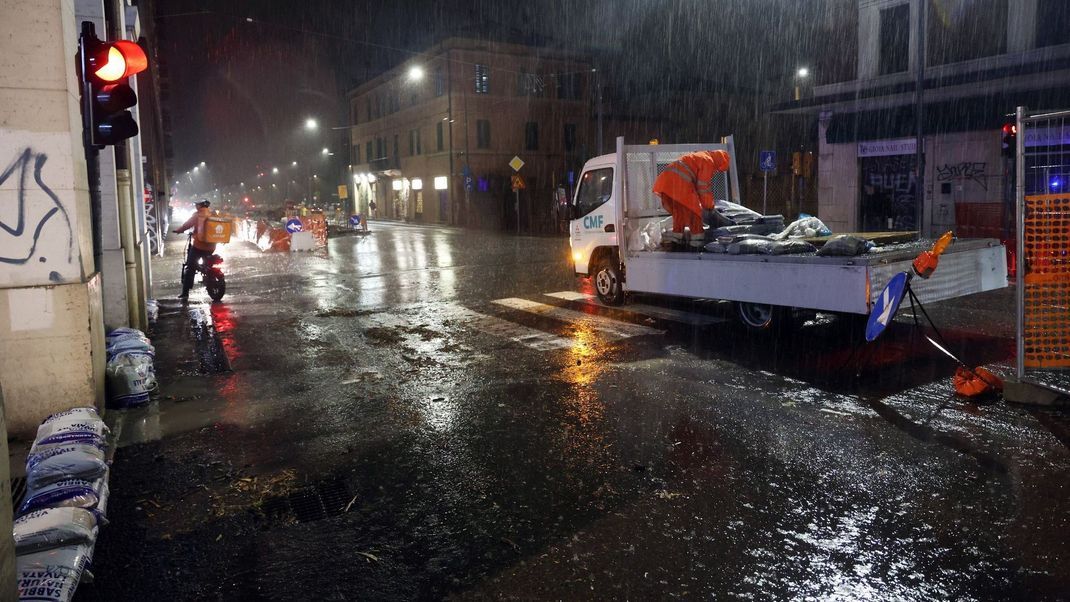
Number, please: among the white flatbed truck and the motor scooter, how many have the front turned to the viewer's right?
0

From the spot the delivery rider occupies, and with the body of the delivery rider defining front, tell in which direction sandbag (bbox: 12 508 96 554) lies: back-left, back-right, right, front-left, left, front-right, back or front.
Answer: back-left

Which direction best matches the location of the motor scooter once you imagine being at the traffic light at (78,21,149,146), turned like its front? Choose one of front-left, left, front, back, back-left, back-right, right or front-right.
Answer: back-left

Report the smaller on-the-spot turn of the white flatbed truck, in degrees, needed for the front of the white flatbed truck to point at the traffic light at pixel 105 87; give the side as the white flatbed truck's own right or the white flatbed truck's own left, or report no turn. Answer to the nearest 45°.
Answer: approximately 90° to the white flatbed truck's own left

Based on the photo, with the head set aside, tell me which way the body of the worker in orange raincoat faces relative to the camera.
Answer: to the viewer's right

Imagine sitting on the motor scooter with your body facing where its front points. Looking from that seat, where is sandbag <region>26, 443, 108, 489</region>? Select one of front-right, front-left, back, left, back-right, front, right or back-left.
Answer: back-left

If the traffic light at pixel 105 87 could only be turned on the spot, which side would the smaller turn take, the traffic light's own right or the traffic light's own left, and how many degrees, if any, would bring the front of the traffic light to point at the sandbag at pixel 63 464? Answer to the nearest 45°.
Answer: approximately 45° to the traffic light's own right

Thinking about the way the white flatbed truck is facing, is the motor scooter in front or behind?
in front

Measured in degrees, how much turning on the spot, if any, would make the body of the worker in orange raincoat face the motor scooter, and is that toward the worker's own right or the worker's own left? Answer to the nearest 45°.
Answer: approximately 180°

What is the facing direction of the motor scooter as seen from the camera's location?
facing away from the viewer and to the left of the viewer

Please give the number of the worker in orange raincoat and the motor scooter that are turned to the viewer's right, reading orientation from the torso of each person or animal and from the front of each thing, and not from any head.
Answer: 1

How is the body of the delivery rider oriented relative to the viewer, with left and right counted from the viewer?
facing away from the viewer and to the left of the viewer

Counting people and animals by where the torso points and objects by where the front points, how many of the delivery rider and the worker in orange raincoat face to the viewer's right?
1
